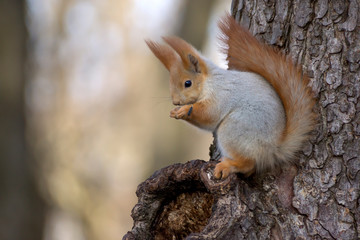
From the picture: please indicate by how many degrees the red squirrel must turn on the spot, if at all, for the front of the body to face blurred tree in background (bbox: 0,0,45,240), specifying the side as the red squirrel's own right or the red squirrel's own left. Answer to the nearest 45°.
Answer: approximately 45° to the red squirrel's own right

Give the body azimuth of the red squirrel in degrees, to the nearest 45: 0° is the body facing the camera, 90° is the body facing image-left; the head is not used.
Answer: approximately 90°
